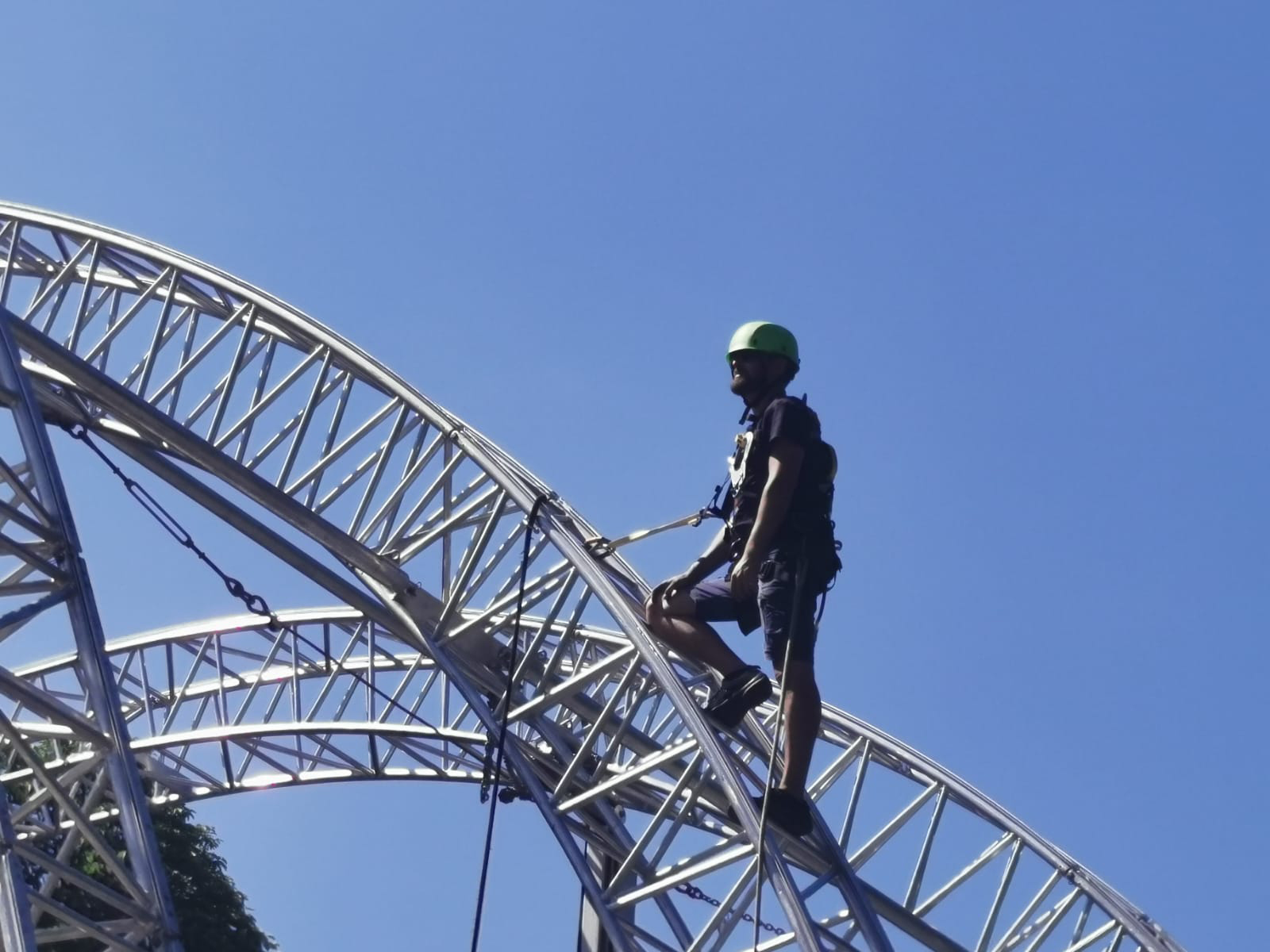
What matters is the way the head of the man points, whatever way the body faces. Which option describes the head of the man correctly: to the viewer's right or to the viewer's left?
to the viewer's left

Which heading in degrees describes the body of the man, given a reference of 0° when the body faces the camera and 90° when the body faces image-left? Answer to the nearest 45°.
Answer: approximately 90°

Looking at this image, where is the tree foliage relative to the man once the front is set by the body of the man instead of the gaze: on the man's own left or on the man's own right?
on the man's own right
